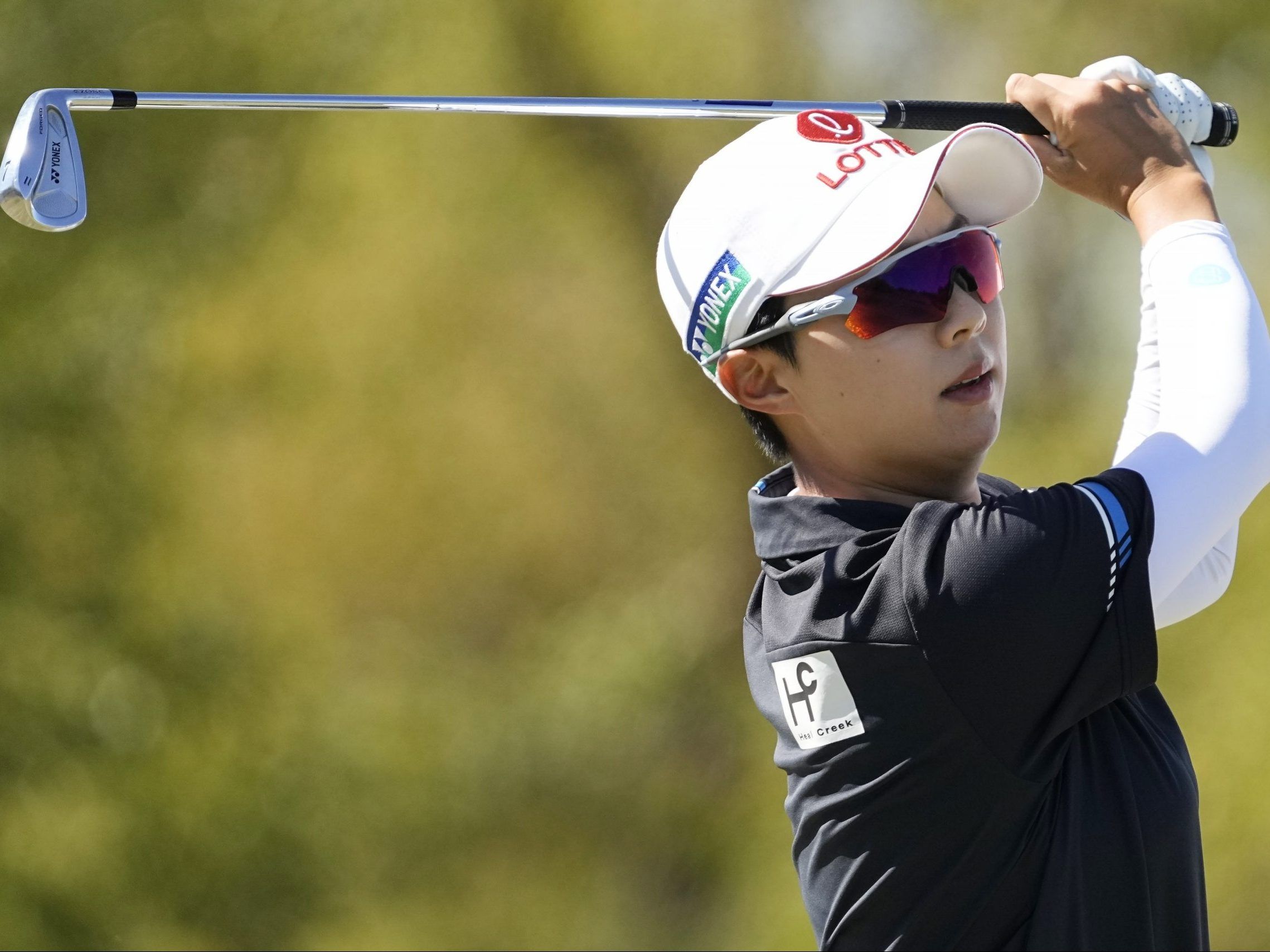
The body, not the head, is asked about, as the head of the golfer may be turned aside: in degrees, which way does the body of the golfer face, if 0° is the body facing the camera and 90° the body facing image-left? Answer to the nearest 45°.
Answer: approximately 270°
